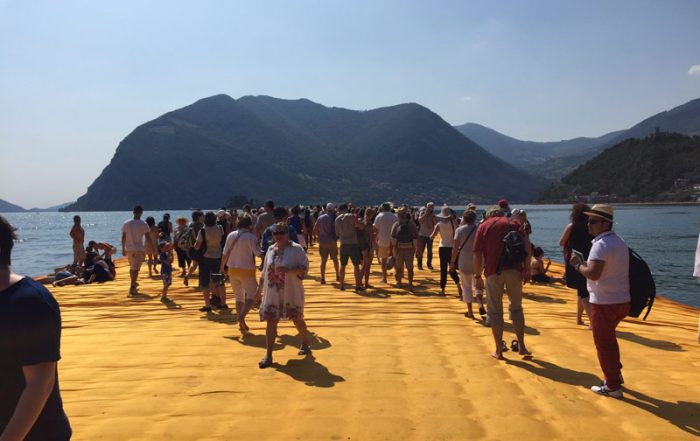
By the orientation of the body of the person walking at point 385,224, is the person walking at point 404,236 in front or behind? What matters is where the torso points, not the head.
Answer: behind

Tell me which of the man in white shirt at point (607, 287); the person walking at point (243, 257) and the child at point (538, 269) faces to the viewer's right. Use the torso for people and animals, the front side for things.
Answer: the child

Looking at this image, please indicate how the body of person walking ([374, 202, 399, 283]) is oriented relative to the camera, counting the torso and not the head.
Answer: away from the camera

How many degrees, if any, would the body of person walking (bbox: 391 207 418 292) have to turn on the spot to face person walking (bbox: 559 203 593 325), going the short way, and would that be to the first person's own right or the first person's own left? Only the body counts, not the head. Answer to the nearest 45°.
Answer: approximately 135° to the first person's own right

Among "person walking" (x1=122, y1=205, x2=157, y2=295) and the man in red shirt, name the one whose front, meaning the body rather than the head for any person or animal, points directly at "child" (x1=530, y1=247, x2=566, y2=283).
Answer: the man in red shirt

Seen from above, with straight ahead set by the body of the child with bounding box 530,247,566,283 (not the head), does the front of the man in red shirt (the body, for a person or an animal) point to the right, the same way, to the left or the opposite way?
to the left

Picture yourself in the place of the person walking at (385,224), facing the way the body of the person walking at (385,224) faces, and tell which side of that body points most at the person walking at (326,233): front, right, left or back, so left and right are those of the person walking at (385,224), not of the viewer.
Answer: left

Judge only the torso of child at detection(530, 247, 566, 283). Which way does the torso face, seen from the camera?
to the viewer's right

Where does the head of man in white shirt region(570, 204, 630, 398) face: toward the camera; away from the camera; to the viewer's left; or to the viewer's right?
to the viewer's left

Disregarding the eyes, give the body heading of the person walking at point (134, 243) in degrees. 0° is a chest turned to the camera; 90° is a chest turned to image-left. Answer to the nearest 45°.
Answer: approximately 180°

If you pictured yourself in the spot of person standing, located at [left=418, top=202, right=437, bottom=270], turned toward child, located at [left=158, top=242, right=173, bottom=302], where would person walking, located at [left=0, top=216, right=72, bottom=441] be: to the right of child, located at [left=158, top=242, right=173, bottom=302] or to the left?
left

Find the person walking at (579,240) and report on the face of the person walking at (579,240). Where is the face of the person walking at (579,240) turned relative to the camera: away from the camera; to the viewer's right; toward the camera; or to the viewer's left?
away from the camera

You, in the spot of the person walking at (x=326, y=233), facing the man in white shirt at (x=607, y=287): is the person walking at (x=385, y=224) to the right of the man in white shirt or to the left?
left

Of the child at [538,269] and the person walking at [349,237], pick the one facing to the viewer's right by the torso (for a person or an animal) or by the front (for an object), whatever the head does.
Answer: the child
